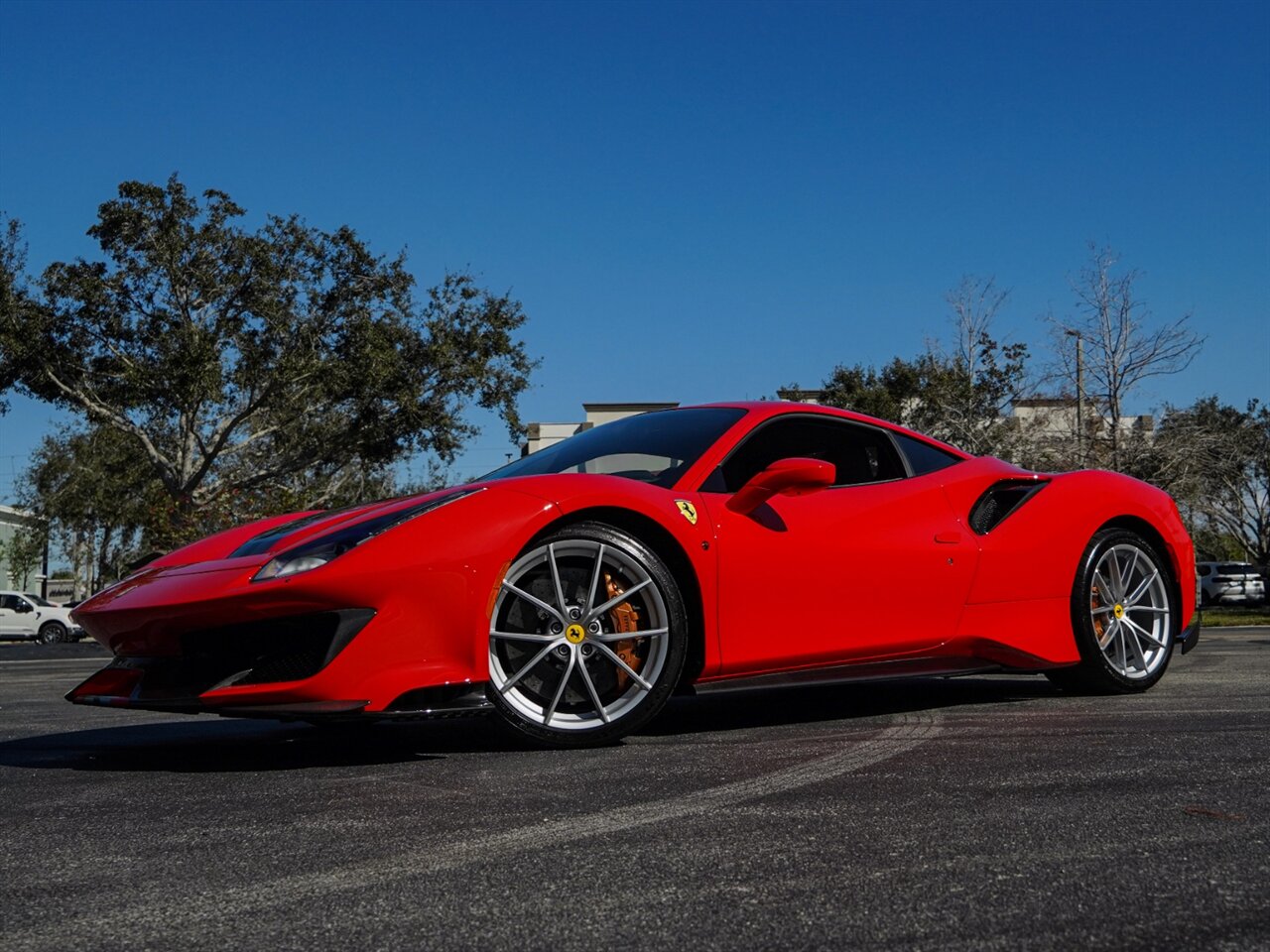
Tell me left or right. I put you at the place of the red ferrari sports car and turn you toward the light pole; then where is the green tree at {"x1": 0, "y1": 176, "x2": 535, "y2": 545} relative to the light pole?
left

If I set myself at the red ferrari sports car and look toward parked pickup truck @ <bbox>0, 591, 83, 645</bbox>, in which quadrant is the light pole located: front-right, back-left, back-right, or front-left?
front-right

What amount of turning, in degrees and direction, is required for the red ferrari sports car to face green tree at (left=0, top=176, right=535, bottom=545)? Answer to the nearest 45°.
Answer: approximately 135° to its right

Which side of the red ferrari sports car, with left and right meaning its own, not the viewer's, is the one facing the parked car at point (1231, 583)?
back

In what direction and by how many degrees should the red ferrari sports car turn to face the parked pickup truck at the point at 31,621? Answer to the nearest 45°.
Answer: approximately 90° to its right

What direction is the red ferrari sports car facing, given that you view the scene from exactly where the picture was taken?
facing the viewer and to the left of the viewer
